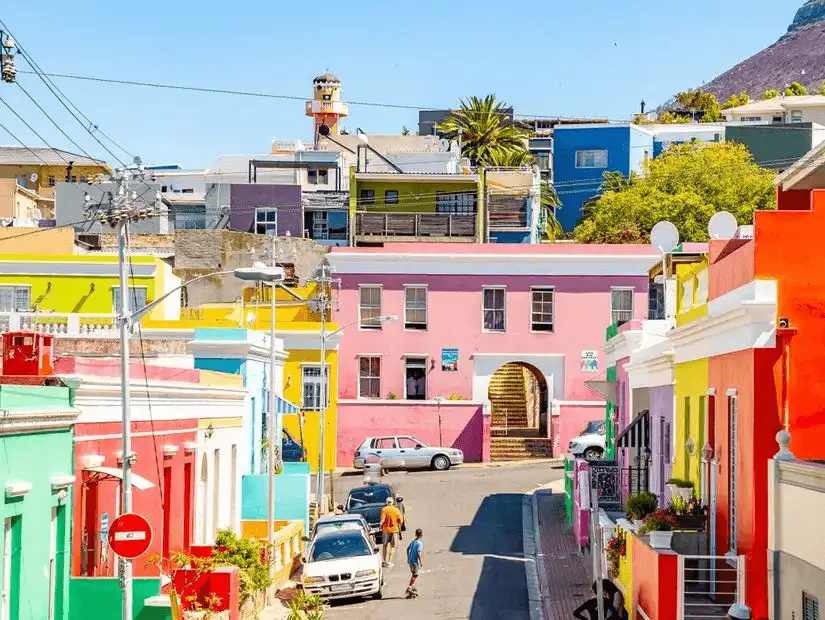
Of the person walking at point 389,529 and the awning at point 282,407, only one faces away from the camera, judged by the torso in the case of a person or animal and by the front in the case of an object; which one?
the person walking

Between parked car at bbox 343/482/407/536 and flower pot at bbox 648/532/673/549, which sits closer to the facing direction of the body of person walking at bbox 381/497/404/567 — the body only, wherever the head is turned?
the parked car

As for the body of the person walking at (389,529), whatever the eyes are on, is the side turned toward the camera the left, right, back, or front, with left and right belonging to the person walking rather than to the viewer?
back

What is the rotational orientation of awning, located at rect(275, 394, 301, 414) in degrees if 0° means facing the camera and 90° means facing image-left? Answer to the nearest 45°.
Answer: approximately 270°

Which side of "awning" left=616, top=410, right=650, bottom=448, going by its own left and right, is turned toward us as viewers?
left

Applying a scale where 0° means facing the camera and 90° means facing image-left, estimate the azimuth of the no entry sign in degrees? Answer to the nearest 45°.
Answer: approximately 0°

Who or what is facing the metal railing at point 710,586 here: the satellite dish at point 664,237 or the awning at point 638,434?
the satellite dish

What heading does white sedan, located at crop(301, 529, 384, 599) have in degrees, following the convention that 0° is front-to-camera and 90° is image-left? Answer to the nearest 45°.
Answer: approximately 0°

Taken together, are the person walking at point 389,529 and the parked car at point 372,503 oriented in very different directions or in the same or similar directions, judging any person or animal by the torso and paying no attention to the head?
very different directions

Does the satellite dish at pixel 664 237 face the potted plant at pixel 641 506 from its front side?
yes

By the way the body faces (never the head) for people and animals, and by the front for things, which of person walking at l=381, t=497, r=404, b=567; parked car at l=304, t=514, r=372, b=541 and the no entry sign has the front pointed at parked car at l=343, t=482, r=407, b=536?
the person walking
